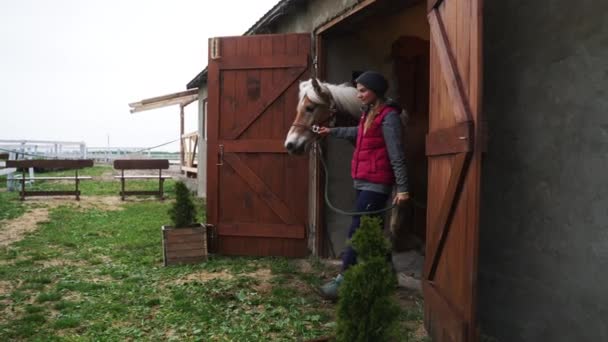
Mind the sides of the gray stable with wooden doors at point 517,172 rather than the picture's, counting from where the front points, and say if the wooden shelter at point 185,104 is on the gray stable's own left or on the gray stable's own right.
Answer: on the gray stable's own right

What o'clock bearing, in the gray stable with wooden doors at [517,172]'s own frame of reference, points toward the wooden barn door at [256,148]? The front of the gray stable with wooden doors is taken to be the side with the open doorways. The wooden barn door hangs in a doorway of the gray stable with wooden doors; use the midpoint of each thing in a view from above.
The wooden barn door is roughly at 3 o'clock from the gray stable with wooden doors.

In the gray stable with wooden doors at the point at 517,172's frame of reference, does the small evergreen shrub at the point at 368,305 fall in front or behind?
in front

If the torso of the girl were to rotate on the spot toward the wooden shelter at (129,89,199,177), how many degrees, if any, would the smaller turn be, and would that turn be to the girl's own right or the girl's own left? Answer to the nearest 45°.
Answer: approximately 90° to the girl's own right

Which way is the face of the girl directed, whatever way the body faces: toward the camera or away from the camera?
toward the camera

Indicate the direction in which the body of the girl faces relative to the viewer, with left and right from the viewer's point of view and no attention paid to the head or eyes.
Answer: facing the viewer and to the left of the viewer

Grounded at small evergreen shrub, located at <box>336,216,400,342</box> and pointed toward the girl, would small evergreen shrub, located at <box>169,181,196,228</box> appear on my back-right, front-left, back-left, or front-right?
front-left
